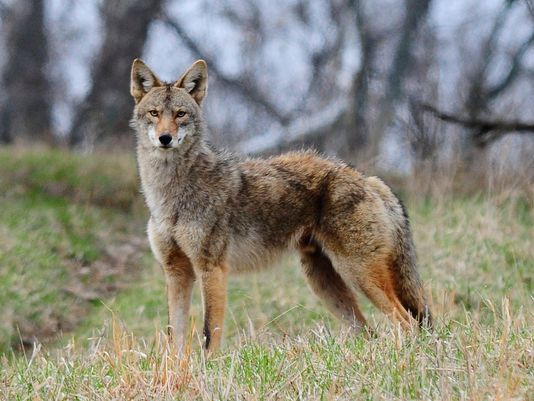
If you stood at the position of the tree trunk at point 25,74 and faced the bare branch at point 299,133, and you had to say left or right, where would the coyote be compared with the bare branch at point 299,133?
right

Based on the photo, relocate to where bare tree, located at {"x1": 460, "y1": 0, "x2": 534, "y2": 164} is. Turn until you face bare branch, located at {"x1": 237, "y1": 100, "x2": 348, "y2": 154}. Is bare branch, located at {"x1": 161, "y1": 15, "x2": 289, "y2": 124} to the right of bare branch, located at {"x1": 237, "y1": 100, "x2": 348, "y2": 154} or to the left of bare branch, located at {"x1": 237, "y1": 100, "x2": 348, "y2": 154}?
right

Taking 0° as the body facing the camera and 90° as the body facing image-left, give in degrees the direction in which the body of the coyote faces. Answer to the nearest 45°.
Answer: approximately 45°

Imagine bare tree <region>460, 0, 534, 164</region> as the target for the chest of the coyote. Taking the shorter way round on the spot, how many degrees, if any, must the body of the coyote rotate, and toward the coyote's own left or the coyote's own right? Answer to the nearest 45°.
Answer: approximately 180°

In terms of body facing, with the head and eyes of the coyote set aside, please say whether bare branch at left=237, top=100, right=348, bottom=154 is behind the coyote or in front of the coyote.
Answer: behind

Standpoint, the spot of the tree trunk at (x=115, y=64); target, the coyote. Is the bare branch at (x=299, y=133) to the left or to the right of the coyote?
left

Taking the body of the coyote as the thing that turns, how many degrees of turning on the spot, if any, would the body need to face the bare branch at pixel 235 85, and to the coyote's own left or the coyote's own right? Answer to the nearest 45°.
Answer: approximately 135° to the coyote's own right

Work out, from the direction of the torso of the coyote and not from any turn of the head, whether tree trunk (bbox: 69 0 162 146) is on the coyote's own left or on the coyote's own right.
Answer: on the coyote's own right

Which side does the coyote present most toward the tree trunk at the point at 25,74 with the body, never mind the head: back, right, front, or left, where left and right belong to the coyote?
right
